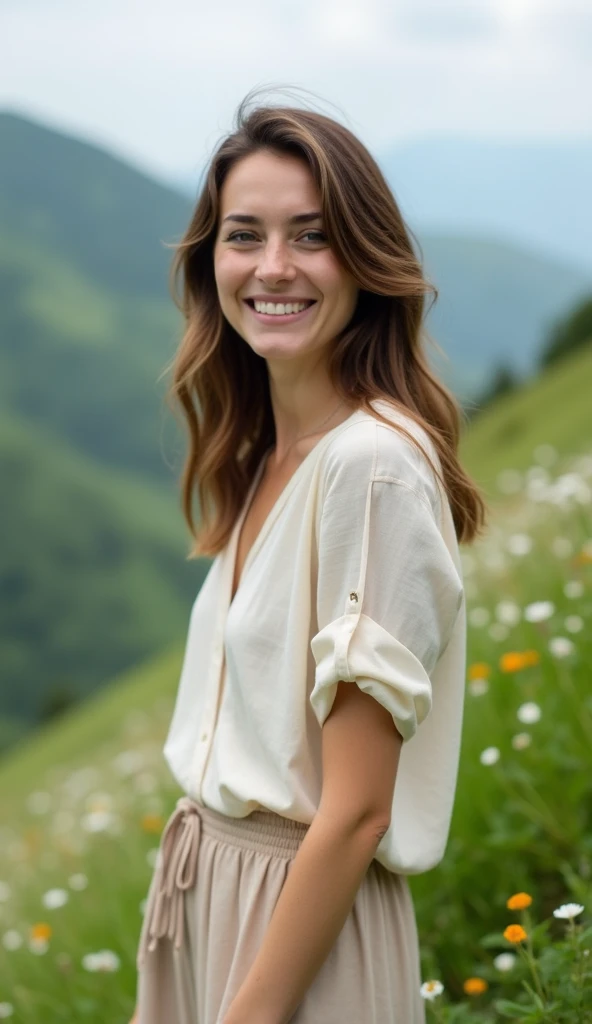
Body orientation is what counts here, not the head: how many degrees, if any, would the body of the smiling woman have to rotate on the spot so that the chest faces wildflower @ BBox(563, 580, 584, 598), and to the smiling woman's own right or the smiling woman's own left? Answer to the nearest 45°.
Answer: approximately 180°

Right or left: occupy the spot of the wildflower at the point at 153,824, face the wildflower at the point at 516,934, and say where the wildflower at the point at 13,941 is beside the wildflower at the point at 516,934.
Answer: right

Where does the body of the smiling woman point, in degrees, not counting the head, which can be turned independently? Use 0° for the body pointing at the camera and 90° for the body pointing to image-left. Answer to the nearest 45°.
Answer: approximately 45°

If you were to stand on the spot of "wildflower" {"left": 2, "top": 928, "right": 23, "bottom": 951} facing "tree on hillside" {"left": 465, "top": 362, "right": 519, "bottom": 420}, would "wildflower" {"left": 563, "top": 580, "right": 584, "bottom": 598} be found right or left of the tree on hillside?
right

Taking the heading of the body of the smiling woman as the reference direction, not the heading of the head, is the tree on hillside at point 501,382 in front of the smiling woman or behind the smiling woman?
behind
